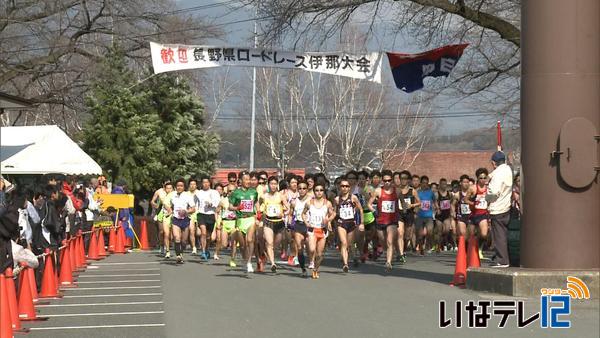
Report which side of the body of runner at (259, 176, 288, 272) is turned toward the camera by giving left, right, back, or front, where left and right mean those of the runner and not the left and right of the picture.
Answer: front

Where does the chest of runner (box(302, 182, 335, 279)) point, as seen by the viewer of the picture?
toward the camera

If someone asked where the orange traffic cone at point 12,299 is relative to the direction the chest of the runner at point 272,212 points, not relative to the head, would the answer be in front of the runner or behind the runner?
in front

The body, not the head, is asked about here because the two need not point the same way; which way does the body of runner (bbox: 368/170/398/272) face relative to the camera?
toward the camera

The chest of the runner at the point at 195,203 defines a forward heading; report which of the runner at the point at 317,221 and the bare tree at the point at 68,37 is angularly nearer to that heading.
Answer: the runner

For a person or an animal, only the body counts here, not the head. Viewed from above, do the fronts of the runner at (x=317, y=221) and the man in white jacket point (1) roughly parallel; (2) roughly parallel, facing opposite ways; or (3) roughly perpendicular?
roughly perpendicular

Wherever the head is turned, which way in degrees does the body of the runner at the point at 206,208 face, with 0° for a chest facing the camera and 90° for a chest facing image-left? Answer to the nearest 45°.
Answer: approximately 0°

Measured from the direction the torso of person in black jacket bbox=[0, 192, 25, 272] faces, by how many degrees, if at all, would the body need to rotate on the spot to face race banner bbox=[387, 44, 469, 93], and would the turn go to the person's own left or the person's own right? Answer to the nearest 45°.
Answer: approximately 45° to the person's own left

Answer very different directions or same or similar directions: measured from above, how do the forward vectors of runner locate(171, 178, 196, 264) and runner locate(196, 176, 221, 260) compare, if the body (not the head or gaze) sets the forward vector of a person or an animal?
same or similar directions

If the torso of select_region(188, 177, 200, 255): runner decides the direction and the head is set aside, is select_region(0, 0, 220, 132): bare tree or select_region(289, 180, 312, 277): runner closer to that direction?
the runner

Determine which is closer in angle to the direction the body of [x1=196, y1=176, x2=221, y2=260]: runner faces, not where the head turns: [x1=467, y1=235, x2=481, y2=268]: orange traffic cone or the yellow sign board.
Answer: the orange traffic cone

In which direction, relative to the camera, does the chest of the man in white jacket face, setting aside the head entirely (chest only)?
to the viewer's left

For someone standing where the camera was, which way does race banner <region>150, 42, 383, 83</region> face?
facing the viewer

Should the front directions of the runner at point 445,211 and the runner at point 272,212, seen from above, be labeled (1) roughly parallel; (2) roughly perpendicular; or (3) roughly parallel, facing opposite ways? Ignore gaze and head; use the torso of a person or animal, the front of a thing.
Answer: roughly parallel

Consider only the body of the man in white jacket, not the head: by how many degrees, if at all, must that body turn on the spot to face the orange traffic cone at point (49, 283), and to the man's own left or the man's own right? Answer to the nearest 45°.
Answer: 0° — they already face it
